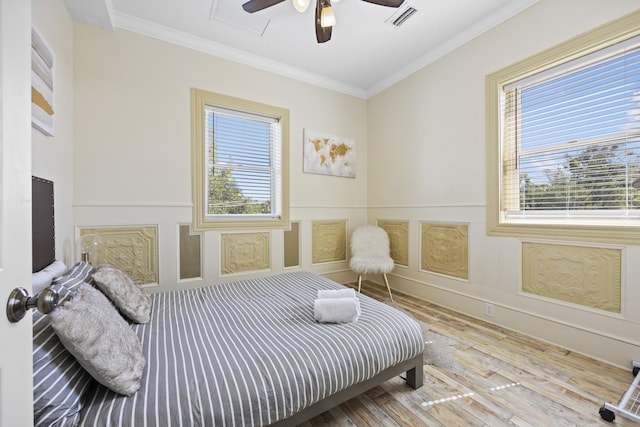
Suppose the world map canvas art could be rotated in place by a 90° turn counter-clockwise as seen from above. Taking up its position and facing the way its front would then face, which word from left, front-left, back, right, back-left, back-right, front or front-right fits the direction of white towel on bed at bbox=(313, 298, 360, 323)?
back-right

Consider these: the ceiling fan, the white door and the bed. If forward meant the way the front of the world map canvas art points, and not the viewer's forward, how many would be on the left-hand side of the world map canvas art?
0

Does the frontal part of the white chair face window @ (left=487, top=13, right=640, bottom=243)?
no

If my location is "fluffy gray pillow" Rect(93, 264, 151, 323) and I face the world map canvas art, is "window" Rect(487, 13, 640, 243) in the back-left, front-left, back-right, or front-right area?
front-right

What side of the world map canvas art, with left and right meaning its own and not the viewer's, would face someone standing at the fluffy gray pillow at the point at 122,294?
right

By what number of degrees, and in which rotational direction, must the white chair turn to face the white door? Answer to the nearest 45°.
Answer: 0° — it already faces it

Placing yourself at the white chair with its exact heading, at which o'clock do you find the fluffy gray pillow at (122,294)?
The fluffy gray pillow is roughly at 1 o'clock from the white chair.

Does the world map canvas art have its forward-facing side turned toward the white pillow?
no

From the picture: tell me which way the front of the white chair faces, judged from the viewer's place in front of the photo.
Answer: facing the viewer

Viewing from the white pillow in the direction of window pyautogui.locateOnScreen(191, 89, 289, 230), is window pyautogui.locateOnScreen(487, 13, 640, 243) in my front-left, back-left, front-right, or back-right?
front-right

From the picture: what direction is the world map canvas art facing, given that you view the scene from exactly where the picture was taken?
facing the viewer and to the right of the viewer

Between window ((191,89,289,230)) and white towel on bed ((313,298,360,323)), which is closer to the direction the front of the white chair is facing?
the white towel on bed

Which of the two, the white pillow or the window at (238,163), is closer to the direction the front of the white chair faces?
the white pillow

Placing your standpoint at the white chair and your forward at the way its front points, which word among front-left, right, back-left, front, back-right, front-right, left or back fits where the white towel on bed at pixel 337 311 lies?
front

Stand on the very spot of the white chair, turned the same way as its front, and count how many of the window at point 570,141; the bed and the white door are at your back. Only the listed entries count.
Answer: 0

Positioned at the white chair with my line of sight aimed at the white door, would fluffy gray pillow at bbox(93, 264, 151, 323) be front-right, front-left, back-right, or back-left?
front-right

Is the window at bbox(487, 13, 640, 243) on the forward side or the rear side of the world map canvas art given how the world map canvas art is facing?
on the forward side
